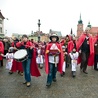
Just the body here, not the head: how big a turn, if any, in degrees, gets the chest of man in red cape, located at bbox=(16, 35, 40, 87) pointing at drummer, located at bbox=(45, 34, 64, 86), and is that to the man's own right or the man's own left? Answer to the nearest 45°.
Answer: approximately 135° to the man's own left

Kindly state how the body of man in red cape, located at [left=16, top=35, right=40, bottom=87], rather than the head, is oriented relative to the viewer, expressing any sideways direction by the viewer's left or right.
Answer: facing the viewer and to the left of the viewer

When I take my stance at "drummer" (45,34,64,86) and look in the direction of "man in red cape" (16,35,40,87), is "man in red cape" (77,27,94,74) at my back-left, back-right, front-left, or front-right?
back-right

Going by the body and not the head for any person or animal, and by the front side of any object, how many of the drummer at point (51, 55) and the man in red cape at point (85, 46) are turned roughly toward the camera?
2

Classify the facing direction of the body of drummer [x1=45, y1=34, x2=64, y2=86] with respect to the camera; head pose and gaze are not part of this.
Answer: toward the camera

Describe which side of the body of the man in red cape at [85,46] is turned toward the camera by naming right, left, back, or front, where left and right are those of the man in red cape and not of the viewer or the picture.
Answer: front

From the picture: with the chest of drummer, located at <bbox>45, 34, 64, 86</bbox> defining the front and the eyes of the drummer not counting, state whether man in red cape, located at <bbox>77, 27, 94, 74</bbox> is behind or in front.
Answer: behind

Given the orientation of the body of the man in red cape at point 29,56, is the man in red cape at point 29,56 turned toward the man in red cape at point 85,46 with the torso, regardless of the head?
no

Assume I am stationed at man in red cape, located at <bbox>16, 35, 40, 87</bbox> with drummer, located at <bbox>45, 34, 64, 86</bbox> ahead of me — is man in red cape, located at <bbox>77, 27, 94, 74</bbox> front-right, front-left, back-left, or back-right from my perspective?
front-left

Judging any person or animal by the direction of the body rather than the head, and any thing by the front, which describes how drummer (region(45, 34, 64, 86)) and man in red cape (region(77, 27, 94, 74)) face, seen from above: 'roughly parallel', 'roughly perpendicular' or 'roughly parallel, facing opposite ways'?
roughly parallel
